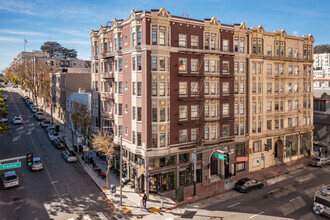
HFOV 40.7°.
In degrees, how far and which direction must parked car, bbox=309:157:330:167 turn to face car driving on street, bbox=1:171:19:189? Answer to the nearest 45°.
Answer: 0° — it already faces it

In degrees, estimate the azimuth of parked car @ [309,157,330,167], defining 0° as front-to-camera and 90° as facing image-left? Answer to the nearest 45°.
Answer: approximately 45°

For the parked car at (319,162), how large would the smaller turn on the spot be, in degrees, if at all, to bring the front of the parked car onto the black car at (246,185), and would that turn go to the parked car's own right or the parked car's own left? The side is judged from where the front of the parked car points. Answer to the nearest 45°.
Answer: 0° — it already faces it
